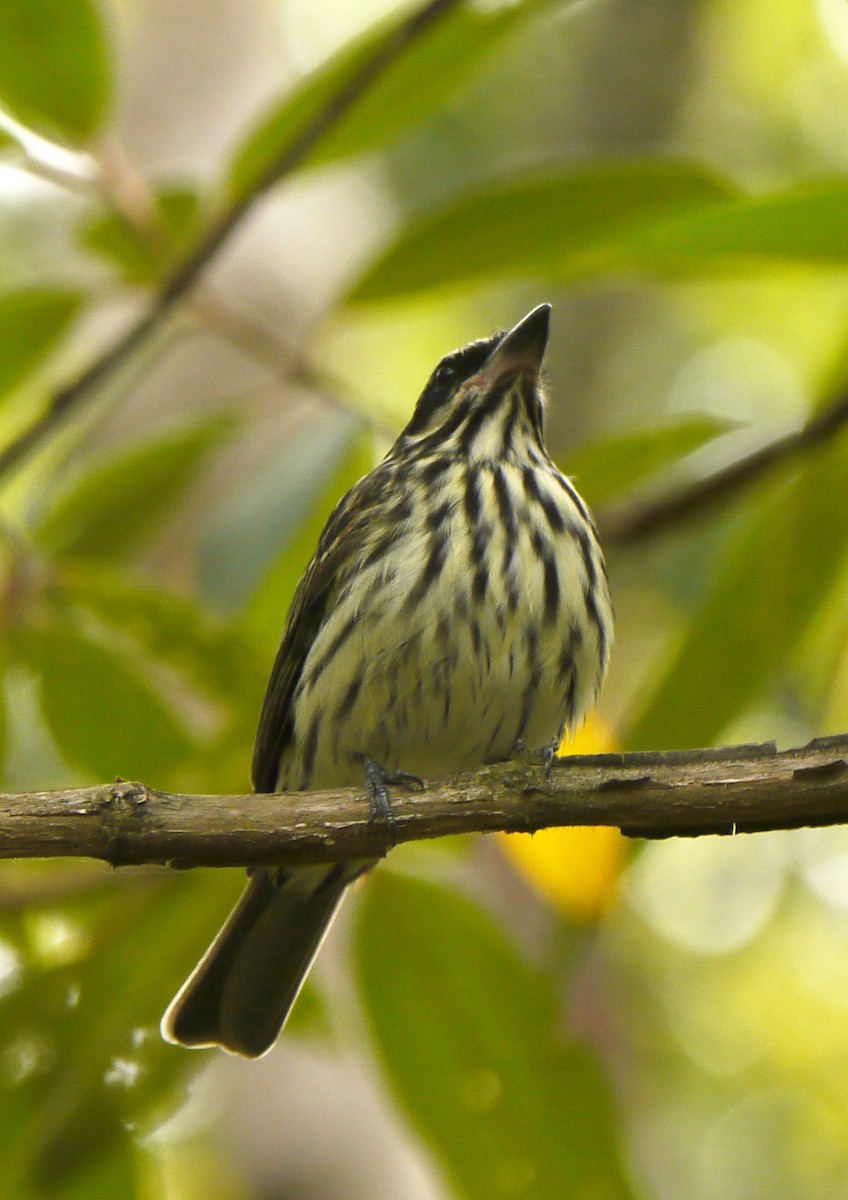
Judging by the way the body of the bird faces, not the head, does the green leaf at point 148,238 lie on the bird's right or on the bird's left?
on the bird's right

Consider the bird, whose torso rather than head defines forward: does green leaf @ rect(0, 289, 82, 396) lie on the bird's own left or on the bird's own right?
on the bird's own right

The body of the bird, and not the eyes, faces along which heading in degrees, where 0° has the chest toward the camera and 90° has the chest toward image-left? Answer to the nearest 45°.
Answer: approximately 315°
